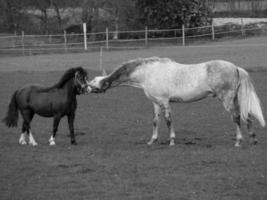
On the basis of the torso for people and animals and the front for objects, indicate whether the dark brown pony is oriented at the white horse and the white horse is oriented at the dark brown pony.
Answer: yes

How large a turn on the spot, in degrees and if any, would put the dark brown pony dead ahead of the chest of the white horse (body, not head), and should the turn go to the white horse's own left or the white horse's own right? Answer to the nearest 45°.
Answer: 0° — it already faces it

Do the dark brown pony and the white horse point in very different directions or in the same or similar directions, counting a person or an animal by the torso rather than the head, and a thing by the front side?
very different directions

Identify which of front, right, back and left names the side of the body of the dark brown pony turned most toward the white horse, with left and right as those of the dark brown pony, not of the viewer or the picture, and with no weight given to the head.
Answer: front

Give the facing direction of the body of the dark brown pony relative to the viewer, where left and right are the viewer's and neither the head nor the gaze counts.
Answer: facing to the right of the viewer

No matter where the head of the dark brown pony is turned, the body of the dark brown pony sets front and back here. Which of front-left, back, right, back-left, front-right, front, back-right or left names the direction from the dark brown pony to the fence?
left

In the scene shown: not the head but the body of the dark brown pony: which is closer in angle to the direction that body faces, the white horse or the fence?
the white horse

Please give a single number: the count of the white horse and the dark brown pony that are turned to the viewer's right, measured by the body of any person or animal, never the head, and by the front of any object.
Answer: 1

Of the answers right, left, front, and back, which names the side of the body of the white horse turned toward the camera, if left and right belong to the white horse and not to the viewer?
left

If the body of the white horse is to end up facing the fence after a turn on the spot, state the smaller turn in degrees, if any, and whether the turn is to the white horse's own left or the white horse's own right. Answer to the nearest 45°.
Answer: approximately 90° to the white horse's own right
